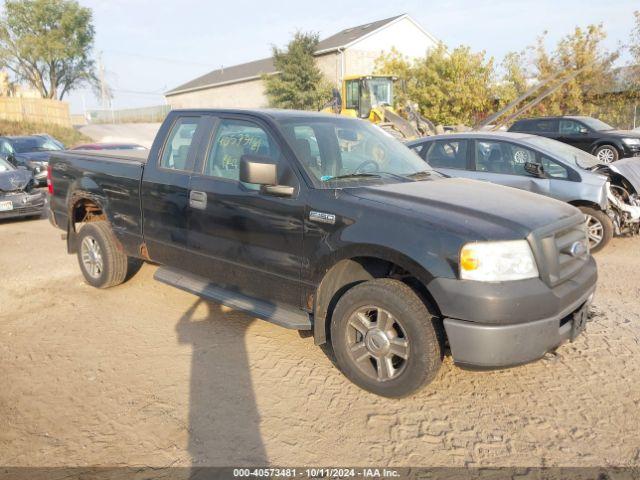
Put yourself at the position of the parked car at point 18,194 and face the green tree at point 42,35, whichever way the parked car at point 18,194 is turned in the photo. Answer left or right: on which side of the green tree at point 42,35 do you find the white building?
right

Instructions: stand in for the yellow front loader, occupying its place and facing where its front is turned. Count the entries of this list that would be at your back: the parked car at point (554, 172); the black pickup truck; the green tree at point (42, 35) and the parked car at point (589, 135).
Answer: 1

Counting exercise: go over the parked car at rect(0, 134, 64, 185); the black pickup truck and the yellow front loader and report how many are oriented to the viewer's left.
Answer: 0

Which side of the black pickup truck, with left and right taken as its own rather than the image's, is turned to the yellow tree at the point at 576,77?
left

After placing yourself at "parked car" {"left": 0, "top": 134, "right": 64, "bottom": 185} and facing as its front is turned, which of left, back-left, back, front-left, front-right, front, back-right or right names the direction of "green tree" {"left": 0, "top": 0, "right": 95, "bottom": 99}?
back-left

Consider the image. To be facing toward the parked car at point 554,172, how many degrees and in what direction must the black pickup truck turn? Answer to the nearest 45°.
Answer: approximately 90° to its left

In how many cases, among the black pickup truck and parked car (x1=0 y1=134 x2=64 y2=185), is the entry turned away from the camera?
0

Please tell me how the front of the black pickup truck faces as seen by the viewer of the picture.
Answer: facing the viewer and to the right of the viewer

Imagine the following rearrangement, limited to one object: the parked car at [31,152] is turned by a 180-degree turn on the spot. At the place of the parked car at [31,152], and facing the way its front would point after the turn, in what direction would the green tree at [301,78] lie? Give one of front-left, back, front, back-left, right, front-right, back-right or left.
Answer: right

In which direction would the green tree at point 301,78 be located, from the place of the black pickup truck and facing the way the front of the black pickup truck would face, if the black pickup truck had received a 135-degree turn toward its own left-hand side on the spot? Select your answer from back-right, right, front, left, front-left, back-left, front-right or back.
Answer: front

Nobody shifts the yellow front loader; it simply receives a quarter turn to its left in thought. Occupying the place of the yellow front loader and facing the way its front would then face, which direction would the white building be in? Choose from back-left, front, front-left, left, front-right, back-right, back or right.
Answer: front-left

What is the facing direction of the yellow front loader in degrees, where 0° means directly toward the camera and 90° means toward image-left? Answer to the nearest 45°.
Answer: approximately 315°

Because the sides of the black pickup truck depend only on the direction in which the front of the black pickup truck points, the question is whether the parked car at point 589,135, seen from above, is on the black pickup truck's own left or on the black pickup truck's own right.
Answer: on the black pickup truck's own left

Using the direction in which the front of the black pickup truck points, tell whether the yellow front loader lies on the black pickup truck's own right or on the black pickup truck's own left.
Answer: on the black pickup truck's own left

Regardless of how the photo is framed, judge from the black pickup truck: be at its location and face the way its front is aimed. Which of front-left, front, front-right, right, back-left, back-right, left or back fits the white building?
back-left

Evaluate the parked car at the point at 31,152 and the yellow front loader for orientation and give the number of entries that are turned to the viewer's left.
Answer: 0

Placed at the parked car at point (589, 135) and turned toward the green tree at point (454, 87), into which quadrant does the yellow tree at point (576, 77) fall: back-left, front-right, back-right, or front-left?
front-right

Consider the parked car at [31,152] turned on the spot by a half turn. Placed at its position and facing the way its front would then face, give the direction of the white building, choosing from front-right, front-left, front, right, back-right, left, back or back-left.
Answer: right
